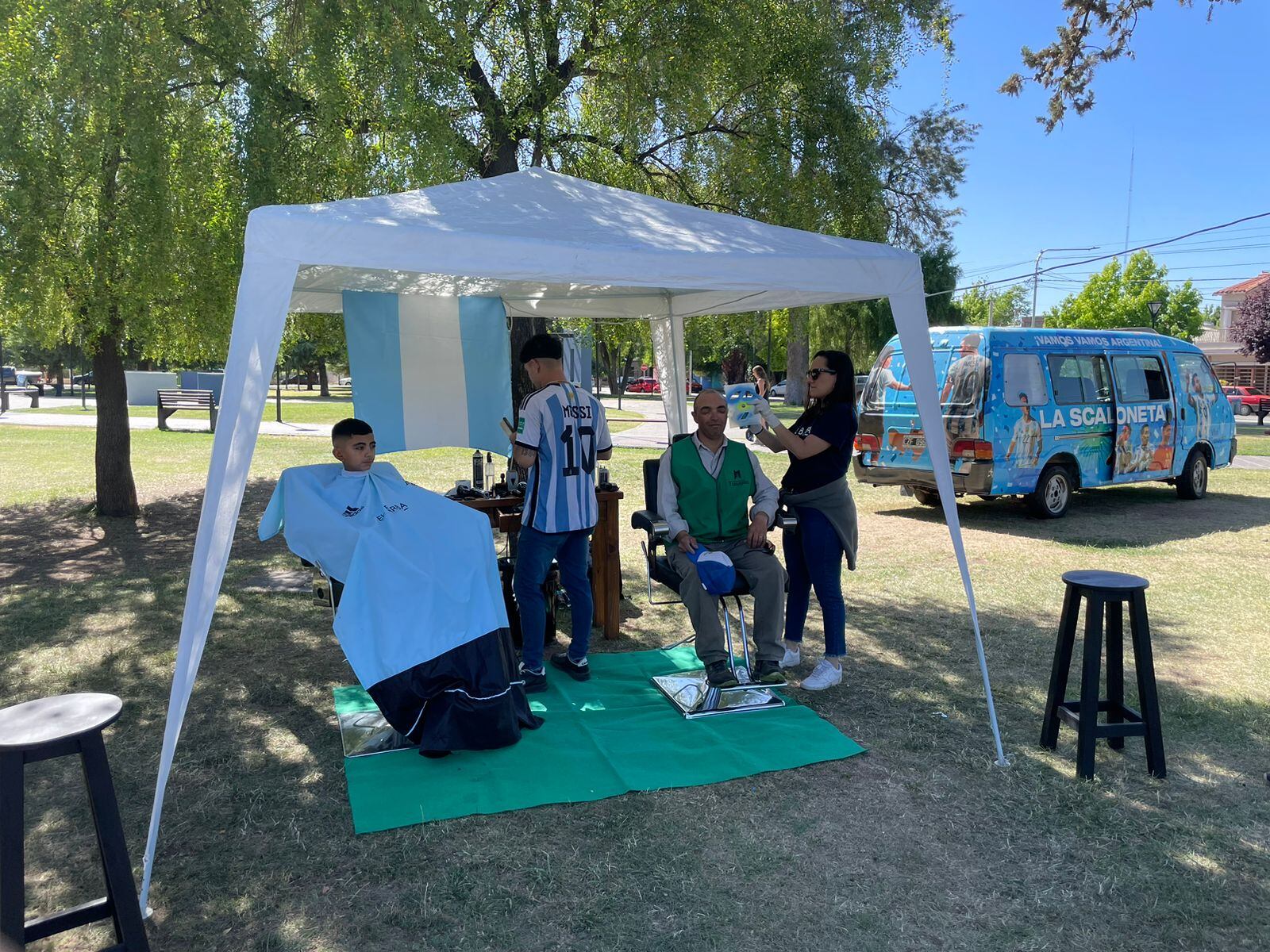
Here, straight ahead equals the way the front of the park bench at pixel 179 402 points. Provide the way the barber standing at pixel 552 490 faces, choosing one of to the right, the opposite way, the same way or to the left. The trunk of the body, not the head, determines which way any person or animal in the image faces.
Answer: the same way

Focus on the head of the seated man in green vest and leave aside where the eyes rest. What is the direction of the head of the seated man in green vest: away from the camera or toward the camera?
toward the camera

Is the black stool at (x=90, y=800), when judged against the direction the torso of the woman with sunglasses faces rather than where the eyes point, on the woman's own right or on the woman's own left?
on the woman's own left

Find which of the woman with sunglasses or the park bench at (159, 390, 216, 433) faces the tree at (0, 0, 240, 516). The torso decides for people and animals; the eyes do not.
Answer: the woman with sunglasses

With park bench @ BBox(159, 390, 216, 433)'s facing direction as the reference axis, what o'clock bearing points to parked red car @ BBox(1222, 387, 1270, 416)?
The parked red car is roughly at 3 o'clock from the park bench.

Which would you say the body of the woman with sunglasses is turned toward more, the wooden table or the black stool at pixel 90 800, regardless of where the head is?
the wooden table

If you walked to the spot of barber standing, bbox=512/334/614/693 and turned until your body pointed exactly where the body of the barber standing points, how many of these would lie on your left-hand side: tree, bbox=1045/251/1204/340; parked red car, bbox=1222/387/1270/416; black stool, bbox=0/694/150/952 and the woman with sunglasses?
1

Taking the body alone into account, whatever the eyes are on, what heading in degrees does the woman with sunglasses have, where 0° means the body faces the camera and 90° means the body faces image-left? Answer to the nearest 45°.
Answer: approximately 90°

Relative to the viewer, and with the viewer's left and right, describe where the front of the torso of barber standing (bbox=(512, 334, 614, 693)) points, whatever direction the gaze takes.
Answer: facing away from the viewer and to the left of the viewer

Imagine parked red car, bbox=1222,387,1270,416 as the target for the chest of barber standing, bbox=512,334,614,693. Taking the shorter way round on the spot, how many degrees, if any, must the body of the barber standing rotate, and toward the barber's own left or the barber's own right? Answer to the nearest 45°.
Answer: approximately 90° to the barber's own right

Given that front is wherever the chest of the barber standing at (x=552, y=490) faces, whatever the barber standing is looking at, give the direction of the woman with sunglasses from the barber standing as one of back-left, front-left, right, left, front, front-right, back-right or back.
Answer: back-right

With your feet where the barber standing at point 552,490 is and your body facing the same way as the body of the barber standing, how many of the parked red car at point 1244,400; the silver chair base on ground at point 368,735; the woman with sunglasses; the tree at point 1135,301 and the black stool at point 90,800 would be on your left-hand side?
2

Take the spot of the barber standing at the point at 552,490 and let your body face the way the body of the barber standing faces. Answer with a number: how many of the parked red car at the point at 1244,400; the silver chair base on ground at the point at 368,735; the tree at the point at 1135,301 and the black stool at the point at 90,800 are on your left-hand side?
2

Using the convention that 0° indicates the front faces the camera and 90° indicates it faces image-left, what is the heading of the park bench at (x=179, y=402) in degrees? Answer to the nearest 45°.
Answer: approximately 180°

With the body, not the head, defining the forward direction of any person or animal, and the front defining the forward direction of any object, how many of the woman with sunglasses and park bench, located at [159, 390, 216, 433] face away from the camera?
1

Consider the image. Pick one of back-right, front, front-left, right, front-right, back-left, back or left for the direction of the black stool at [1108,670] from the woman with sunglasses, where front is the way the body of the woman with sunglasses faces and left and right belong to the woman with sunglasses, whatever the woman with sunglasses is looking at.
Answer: back-left

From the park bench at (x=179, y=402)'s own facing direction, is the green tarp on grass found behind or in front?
behind

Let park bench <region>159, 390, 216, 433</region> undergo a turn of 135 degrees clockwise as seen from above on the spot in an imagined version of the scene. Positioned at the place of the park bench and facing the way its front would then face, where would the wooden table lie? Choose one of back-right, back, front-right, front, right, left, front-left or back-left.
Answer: front-right
